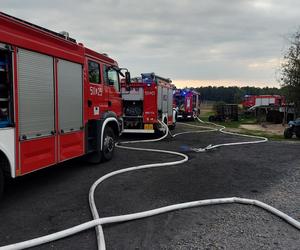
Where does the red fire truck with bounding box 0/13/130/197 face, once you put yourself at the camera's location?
facing away from the viewer and to the right of the viewer

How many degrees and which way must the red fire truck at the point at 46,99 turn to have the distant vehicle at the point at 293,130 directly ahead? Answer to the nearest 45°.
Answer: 0° — it already faces it
